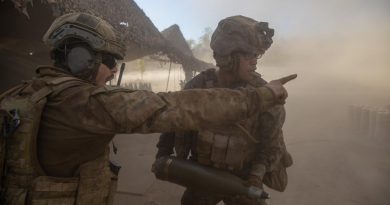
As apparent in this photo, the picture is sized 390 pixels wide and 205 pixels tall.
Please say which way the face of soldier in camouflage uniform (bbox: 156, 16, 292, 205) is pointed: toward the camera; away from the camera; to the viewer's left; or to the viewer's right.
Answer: to the viewer's right

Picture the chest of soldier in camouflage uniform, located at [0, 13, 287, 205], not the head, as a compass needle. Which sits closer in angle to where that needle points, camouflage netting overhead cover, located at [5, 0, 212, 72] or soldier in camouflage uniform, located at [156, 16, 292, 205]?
the soldier in camouflage uniform

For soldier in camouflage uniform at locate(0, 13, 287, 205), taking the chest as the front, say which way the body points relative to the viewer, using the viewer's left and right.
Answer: facing away from the viewer and to the right of the viewer

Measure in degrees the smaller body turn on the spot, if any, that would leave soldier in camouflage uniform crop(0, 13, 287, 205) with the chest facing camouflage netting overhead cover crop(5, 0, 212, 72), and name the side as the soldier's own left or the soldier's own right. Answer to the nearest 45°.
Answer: approximately 45° to the soldier's own left

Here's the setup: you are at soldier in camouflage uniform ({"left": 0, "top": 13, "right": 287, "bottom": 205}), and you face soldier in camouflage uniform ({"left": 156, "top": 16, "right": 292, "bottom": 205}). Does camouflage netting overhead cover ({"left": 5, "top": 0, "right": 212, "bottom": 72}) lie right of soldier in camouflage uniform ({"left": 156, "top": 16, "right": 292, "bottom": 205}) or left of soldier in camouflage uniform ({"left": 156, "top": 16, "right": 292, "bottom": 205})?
left

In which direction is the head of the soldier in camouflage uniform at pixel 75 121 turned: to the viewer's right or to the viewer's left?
to the viewer's right

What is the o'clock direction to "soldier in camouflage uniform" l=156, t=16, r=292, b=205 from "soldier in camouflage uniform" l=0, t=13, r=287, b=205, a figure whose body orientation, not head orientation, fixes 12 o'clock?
"soldier in camouflage uniform" l=156, t=16, r=292, b=205 is roughly at 12 o'clock from "soldier in camouflage uniform" l=0, t=13, r=287, b=205.
